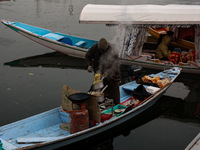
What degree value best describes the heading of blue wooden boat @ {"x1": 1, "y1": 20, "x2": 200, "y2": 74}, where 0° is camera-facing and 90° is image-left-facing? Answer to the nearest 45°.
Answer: approximately 135°

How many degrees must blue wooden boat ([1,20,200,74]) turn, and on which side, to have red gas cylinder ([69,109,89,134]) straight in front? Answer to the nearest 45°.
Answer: approximately 135° to its left

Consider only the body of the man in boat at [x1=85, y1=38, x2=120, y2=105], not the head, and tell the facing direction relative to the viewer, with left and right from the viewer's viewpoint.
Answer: facing the viewer and to the left of the viewer

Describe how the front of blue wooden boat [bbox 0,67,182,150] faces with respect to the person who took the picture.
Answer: facing away from the viewer and to the right of the viewer

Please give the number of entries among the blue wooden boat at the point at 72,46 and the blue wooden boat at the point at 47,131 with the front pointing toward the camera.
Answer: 0

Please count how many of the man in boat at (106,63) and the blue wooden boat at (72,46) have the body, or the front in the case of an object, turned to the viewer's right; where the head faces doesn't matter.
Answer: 0

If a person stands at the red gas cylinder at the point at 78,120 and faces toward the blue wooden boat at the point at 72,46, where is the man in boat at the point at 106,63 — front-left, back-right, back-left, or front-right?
front-right

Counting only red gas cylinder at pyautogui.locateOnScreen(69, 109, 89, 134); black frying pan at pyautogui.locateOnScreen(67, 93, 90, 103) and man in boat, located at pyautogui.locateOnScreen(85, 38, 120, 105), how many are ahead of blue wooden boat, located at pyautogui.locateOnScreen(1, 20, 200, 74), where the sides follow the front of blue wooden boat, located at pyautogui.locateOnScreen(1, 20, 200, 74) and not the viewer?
0

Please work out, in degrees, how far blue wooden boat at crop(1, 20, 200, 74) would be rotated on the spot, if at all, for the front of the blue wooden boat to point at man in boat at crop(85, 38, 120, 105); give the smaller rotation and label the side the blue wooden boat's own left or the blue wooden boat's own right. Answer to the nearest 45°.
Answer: approximately 135° to the blue wooden boat's own left
